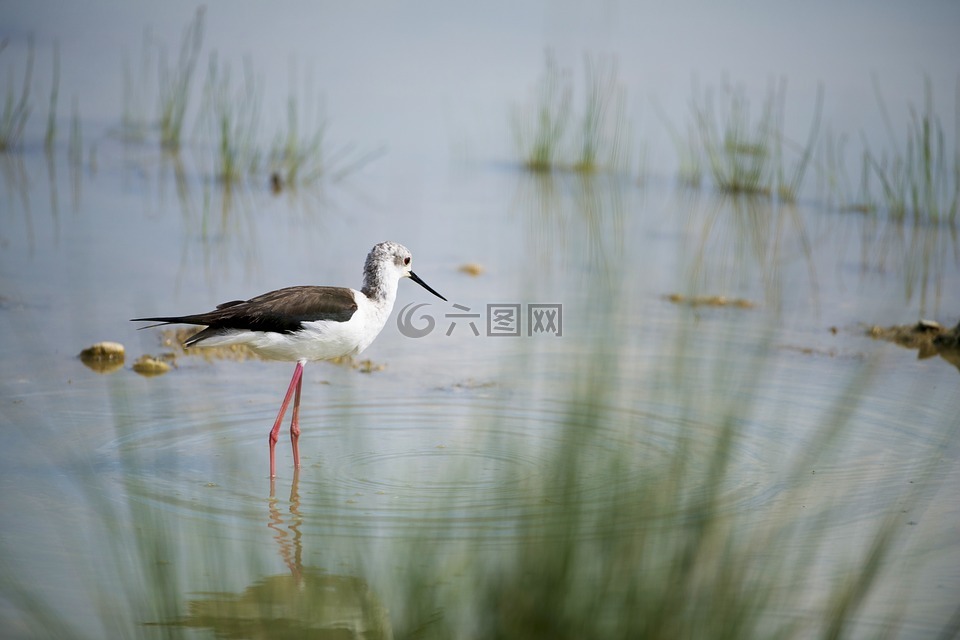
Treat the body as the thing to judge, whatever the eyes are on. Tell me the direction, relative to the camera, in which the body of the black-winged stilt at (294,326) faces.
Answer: to the viewer's right

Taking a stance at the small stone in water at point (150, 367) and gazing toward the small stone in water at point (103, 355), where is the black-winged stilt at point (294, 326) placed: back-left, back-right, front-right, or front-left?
back-left

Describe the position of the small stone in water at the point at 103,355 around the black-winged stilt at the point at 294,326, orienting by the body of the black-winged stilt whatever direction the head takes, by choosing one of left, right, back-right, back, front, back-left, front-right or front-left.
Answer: back-left

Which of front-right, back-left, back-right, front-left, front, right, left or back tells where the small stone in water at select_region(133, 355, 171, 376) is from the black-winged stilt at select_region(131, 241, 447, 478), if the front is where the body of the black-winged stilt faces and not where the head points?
back-left

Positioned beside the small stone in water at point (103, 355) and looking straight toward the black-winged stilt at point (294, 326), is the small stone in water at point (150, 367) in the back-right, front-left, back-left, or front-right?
front-left
